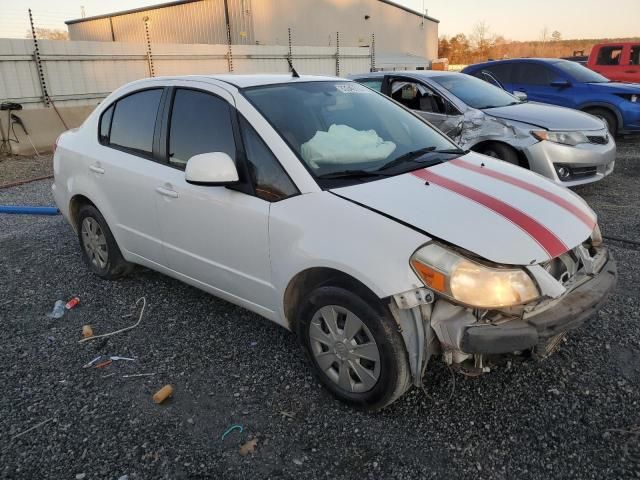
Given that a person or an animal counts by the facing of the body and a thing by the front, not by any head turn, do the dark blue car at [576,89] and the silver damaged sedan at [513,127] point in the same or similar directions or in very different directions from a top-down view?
same or similar directions

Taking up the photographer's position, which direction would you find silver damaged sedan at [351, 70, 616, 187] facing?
facing the viewer and to the right of the viewer

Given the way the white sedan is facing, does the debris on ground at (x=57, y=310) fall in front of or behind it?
behind

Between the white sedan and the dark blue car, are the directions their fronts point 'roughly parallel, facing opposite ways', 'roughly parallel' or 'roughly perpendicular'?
roughly parallel

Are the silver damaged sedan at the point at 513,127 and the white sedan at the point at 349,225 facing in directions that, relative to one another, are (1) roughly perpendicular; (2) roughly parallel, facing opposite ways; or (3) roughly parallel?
roughly parallel

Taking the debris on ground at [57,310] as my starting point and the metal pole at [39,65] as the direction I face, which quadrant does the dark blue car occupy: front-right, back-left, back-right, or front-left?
front-right

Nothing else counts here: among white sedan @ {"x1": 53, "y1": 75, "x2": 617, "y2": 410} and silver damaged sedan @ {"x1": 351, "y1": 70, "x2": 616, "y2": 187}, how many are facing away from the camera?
0

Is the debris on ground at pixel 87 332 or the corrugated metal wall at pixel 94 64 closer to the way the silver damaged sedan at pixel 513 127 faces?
the debris on ground

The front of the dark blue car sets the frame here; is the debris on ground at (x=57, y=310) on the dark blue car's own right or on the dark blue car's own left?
on the dark blue car's own right

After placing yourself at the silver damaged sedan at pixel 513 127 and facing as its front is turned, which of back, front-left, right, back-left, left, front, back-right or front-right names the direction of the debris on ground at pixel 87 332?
right

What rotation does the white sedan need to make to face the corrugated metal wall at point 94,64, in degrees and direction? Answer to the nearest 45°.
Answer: approximately 180°
